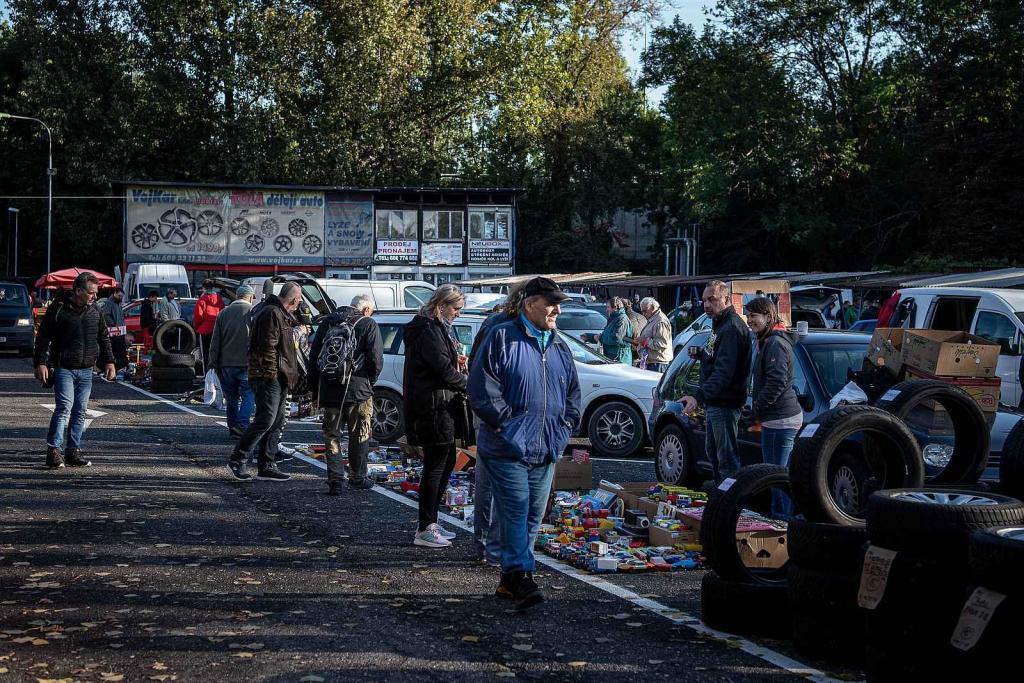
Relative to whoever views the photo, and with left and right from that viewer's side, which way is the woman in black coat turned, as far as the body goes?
facing to the right of the viewer

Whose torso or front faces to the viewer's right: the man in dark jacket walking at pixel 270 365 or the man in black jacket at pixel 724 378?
the man in dark jacket walking

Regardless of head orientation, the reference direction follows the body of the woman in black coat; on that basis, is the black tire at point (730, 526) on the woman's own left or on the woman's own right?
on the woman's own right

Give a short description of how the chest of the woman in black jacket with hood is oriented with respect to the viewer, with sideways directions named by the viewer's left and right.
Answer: facing to the left of the viewer

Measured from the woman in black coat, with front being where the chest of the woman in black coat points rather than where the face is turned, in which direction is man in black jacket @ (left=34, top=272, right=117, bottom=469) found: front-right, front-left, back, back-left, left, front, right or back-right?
back-left

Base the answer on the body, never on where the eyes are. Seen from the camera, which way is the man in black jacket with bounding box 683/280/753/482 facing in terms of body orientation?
to the viewer's left

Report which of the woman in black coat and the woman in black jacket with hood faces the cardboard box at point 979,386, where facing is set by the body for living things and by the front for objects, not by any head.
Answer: the woman in black coat

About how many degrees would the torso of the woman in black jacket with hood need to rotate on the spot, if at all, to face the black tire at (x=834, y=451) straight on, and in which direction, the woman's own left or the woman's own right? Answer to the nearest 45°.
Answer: approximately 90° to the woman's own left

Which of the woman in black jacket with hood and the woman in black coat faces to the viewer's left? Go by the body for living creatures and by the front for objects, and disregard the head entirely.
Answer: the woman in black jacket with hood

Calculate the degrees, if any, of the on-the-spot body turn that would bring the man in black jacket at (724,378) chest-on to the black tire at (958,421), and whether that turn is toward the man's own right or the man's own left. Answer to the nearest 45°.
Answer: approximately 135° to the man's own left

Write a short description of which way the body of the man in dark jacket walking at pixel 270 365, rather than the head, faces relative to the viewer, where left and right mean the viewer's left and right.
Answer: facing to the right of the viewer
